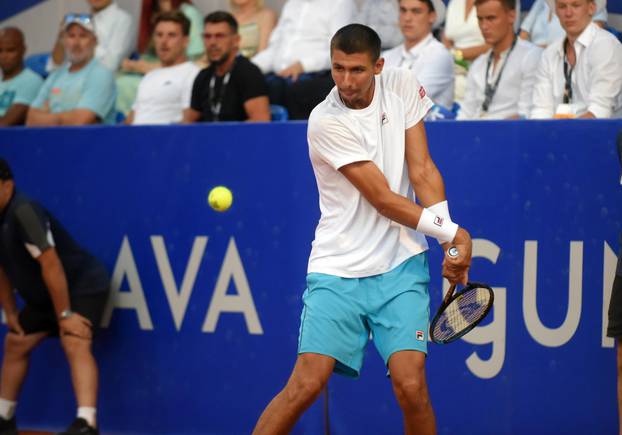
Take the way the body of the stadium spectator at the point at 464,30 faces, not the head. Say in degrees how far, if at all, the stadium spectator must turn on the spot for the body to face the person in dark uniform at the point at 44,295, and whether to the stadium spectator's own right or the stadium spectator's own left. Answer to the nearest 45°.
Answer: approximately 45° to the stadium spectator's own right

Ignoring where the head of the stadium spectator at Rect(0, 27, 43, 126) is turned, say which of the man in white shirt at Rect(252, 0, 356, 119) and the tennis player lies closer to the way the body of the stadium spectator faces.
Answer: the tennis player

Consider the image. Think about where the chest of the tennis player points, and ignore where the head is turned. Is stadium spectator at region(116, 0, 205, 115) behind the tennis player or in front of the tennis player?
behind

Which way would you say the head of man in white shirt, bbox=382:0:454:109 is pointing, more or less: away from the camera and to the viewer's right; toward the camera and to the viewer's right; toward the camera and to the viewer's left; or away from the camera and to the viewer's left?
toward the camera and to the viewer's left

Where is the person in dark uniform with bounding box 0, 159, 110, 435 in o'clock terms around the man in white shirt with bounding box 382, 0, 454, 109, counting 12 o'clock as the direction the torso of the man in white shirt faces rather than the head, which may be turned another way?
The person in dark uniform is roughly at 1 o'clock from the man in white shirt.

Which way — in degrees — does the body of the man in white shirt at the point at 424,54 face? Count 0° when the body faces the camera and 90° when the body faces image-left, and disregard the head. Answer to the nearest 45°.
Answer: approximately 45°

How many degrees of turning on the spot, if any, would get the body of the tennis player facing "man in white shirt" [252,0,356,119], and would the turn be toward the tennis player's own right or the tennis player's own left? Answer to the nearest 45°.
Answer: approximately 180°

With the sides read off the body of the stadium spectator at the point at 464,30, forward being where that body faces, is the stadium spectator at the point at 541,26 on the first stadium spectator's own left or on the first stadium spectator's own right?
on the first stadium spectator's own left

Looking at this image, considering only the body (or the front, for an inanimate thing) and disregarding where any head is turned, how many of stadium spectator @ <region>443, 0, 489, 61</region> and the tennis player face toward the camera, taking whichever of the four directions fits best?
2

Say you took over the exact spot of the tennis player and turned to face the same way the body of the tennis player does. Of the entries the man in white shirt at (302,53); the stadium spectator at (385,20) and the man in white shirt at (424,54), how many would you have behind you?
3
